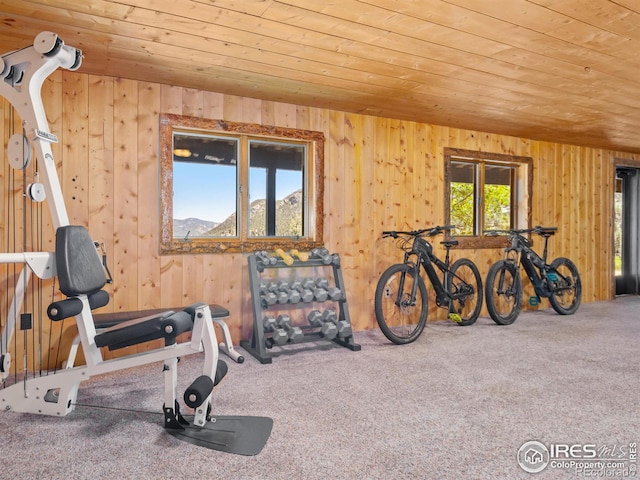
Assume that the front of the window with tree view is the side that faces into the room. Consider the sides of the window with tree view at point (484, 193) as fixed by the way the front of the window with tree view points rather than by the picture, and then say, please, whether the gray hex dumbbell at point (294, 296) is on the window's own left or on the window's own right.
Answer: on the window's own right

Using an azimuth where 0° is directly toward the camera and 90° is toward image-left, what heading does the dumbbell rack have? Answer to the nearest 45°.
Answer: approximately 315°

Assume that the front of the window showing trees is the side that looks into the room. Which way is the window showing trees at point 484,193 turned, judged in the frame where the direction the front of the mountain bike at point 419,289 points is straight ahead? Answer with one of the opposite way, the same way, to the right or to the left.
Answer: to the left

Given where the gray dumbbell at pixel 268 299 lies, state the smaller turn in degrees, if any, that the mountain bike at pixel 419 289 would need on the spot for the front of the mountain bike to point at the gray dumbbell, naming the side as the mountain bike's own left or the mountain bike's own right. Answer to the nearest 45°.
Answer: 0° — it already faces it

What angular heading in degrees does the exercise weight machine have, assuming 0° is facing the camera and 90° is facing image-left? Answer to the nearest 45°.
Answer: approximately 315°

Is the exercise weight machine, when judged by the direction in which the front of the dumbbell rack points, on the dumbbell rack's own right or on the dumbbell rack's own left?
on the dumbbell rack's own right

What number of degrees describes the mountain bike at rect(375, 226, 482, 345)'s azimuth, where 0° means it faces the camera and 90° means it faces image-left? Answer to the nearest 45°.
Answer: approximately 45°
